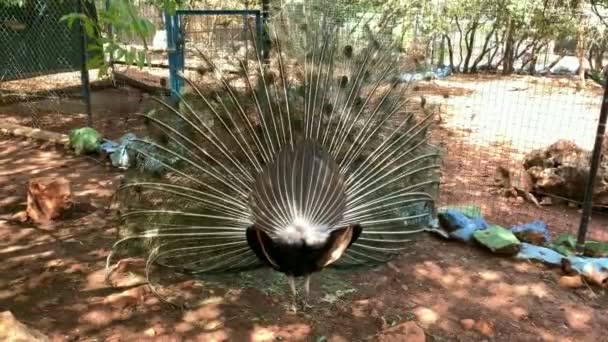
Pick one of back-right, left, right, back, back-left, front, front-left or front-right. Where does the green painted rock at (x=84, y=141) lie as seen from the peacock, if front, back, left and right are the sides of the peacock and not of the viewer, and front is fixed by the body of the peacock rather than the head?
front-left

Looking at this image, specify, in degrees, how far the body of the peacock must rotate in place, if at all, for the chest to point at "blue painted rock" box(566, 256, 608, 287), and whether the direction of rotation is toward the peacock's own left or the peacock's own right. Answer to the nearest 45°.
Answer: approximately 90° to the peacock's own right

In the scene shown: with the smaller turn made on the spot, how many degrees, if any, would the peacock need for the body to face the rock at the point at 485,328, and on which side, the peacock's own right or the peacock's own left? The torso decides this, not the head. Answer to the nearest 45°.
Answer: approximately 90° to the peacock's own right

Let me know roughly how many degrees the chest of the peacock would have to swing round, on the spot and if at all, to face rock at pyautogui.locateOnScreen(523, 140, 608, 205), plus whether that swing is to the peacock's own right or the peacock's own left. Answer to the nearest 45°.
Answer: approximately 45° to the peacock's own right

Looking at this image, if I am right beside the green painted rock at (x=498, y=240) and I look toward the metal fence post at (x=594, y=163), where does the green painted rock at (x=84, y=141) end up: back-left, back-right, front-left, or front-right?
back-left

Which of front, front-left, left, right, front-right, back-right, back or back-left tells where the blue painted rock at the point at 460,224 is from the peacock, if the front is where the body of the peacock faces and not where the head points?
front-right

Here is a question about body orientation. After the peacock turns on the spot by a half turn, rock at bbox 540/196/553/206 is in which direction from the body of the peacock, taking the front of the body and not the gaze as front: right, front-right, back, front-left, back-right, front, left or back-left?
back-left

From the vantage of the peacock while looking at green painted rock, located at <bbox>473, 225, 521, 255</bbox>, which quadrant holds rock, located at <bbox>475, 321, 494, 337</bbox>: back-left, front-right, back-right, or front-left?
front-right

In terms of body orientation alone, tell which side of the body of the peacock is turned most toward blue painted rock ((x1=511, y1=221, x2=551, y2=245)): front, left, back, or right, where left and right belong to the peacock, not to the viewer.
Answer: right

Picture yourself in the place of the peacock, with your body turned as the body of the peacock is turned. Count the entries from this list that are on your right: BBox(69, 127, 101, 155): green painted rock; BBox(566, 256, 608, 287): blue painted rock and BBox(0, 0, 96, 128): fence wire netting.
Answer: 1

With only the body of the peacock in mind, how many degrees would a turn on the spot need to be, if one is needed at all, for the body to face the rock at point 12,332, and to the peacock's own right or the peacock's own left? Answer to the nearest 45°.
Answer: approximately 135° to the peacock's own left

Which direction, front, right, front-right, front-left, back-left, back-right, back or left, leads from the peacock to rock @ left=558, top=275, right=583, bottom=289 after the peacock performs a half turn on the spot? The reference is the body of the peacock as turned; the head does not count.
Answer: left

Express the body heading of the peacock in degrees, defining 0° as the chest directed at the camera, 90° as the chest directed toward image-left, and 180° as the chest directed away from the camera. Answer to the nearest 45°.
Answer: approximately 180°
